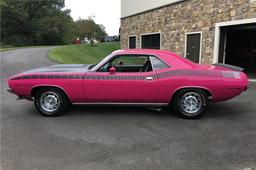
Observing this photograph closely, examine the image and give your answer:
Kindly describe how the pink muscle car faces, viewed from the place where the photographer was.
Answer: facing to the left of the viewer

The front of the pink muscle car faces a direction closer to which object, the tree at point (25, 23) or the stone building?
the tree

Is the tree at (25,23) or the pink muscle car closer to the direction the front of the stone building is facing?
the pink muscle car

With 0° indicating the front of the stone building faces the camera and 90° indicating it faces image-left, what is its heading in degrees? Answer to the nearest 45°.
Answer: approximately 45°

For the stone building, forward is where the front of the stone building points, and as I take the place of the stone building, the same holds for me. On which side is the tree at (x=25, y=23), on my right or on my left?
on my right

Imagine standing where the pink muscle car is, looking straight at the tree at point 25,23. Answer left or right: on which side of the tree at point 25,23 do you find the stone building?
right

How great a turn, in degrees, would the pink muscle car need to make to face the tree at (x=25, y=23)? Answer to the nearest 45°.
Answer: approximately 45° to its right

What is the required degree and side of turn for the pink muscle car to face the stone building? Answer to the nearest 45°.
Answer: approximately 90° to its right
